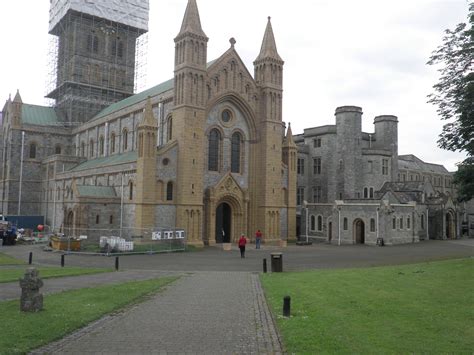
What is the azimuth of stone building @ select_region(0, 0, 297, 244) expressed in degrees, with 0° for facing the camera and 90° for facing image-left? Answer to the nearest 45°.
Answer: approximately 315°

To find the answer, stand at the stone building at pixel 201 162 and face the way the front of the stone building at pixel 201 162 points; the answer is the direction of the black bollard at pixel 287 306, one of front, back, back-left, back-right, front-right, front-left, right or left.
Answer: front-right

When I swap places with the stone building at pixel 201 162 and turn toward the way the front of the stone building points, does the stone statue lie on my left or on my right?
on my right
